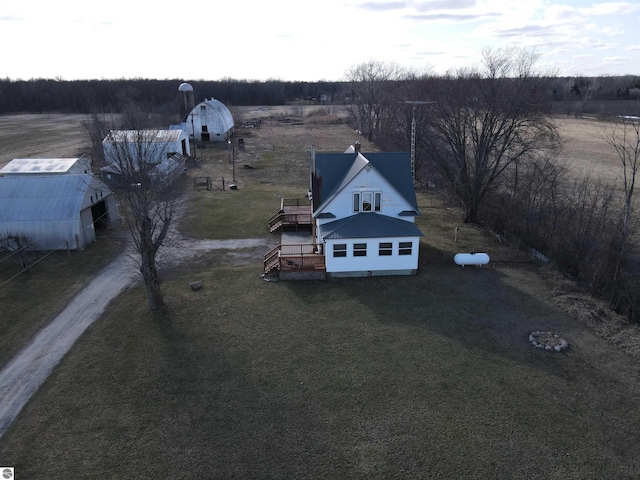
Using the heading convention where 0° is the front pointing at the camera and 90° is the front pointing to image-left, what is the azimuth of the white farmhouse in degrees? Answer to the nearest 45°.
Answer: approximately 0°

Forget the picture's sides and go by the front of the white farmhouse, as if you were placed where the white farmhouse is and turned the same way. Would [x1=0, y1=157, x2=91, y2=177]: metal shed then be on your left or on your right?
on your right

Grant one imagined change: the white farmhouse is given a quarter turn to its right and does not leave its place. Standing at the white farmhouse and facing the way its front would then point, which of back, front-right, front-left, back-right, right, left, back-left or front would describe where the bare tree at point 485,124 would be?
back-right

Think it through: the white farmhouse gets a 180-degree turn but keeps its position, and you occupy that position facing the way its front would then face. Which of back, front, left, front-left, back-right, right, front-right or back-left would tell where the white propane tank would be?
right
